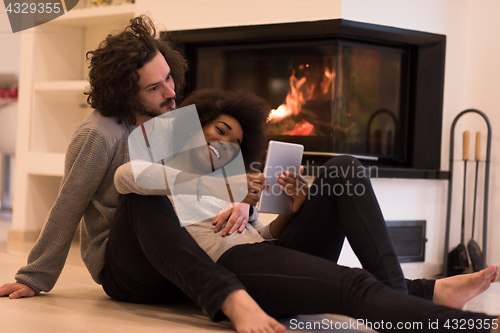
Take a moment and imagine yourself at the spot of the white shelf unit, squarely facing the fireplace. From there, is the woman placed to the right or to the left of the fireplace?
right

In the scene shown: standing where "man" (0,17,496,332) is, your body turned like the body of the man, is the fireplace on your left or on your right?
on your left

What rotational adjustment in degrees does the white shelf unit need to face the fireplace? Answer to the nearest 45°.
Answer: approximately 45° to its left

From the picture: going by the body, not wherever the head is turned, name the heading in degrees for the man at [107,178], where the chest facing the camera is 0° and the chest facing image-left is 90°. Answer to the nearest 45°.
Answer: approximately 315°

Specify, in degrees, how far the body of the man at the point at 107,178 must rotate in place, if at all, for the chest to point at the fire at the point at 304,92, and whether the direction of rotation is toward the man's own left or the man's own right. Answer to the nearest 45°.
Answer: approximately 90° to the man's own left

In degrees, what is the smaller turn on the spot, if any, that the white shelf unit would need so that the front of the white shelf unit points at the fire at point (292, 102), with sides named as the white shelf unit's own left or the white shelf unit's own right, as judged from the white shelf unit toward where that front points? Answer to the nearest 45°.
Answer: approximately 45° to the white shelf unit's own left

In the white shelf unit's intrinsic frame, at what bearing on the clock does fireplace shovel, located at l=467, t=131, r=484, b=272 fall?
The fireplace shovel is roughly at 10 o'clock from the white shelf unit.

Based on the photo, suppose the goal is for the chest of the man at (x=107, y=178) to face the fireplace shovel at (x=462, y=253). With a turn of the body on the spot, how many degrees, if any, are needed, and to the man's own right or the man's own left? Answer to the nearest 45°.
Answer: approximately 90° to the man's own left

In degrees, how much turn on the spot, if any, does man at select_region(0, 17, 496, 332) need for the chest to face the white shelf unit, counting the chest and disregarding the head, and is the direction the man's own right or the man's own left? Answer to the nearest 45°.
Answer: approximately 180°

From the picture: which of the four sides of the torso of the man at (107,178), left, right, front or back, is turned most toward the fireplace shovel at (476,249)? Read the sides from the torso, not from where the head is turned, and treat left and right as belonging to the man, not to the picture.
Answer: left

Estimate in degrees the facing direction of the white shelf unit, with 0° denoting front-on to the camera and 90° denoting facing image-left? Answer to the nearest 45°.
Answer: approximately 0°
